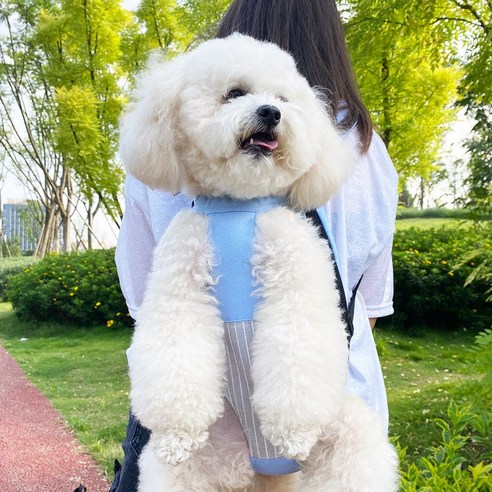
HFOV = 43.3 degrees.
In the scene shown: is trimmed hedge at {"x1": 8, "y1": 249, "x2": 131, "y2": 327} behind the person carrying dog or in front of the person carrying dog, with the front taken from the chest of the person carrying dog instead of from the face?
in front

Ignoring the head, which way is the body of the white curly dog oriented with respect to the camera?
toward the camera

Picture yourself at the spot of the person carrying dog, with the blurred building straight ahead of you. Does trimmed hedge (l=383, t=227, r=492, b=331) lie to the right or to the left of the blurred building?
right

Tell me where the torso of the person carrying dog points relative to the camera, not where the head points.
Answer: away from the camera

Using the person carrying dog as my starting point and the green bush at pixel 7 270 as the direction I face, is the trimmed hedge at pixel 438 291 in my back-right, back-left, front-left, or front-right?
front-right

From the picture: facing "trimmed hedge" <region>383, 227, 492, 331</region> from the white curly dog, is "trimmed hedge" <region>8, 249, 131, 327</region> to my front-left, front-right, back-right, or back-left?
front-left

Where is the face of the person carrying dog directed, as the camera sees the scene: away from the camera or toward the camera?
away from the camera

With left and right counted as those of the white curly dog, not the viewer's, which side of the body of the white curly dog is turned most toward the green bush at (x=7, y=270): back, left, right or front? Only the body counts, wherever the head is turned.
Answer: back

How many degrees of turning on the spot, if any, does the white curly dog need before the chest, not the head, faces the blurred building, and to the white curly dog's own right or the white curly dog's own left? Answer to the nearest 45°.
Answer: approximately 180°

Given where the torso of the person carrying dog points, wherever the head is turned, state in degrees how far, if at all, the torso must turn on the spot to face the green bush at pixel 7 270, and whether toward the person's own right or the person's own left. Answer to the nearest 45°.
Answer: approximately 45° to the person's own left

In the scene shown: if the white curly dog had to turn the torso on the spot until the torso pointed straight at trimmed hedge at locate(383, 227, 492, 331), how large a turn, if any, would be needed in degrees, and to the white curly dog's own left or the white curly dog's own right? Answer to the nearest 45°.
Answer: approximately 180°
